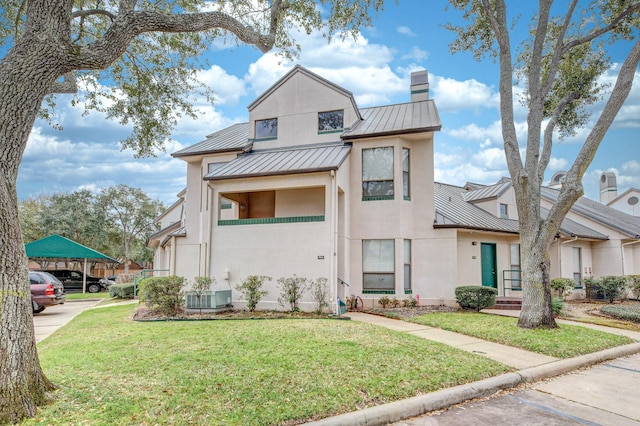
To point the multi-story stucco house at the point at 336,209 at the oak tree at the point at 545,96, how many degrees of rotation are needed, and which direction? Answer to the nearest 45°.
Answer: approximately 45° to its left

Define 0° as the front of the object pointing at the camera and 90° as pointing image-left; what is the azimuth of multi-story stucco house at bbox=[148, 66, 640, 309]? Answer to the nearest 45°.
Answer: approximately 0°

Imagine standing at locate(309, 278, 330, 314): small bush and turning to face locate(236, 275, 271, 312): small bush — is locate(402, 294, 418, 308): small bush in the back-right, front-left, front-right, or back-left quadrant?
back-right

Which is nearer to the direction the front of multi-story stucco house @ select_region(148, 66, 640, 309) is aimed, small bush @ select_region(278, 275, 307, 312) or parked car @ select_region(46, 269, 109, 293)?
the small bush

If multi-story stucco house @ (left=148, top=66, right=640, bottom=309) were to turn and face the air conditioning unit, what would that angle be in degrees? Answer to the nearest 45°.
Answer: approximately 45° to its right

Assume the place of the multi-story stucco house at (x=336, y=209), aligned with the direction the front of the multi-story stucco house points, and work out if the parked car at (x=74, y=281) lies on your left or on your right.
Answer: on your right

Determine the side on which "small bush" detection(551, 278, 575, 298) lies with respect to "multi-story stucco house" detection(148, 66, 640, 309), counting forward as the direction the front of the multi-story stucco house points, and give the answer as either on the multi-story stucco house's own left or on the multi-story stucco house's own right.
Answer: on the multi-story stucco house's own left

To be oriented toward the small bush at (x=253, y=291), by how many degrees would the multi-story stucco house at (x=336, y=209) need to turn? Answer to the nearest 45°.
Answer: approximately 45° to its right

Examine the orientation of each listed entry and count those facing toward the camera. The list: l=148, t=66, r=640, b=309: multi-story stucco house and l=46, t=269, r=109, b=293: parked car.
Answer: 1
